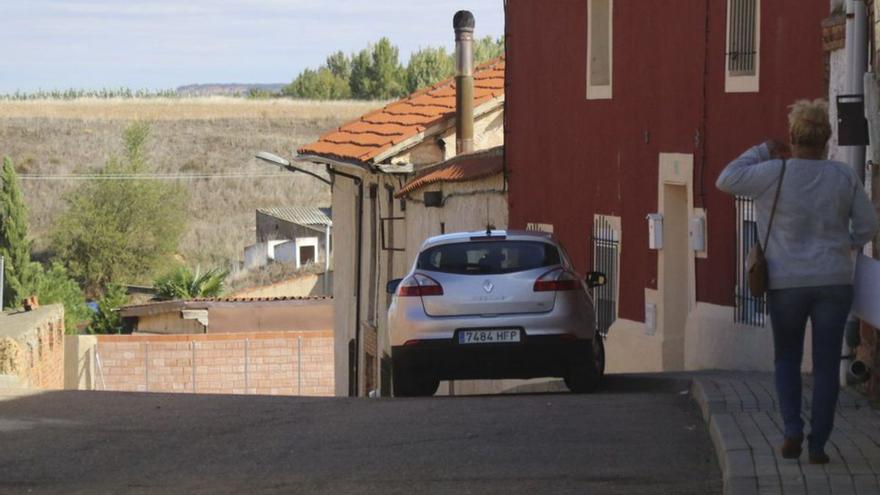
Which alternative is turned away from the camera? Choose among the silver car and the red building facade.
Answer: the silver car

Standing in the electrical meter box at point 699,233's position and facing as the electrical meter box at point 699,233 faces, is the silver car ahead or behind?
ahead

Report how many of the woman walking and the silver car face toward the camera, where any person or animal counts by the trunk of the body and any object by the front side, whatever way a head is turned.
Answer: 0

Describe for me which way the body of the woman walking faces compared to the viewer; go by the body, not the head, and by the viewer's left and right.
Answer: facing away from the viewer

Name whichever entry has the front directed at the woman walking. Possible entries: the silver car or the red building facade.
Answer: the red building facade

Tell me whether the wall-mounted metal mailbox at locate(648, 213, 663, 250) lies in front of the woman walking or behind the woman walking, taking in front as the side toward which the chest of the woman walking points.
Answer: in front

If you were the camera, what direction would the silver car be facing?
facing away from the viewer

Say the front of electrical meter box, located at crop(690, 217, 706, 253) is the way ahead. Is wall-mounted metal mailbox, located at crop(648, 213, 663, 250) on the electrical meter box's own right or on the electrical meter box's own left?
on the electrical meter box's own right

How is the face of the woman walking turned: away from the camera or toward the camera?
away from the camera

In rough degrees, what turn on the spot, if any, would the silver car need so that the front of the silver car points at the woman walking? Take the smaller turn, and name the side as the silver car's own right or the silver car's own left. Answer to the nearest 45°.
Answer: approximately 180°

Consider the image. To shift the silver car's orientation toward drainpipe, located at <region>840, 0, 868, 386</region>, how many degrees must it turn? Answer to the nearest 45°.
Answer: approximately 135° to its right

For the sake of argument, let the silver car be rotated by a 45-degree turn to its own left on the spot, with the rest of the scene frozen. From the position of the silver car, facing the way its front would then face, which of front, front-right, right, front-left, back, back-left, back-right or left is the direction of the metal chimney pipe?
front-right

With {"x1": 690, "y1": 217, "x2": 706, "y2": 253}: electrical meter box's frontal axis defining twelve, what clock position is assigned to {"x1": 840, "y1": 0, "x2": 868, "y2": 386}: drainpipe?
The drainpipe is roughly at 10 o'clock from the electrical meter box.
